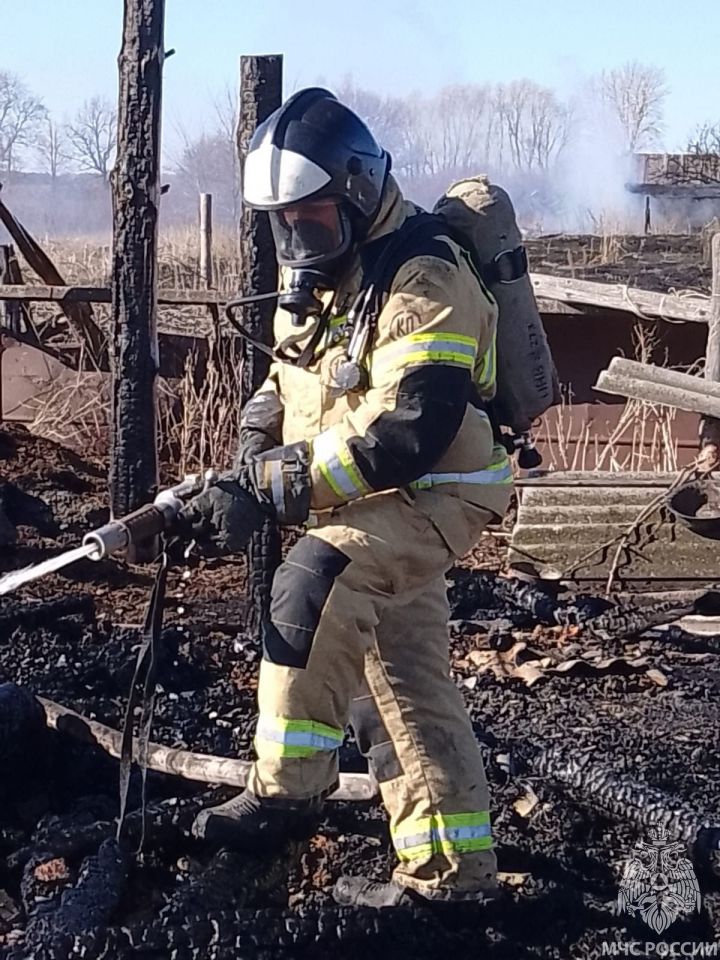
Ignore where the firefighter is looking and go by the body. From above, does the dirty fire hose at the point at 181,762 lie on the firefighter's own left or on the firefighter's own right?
on the firefighter's own right

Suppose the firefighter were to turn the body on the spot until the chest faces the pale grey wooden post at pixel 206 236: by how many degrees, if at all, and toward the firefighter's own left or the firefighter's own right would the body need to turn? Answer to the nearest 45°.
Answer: approximately 135° to the firefighter's own right

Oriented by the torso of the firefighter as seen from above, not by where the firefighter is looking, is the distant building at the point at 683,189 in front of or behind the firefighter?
behind

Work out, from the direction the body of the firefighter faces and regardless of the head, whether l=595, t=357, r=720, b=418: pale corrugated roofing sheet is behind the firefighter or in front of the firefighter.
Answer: behind

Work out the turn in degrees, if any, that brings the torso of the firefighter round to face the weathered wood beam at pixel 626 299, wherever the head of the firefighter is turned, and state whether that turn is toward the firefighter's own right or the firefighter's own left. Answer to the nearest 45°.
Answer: approximately 135° to the firefighter's own right

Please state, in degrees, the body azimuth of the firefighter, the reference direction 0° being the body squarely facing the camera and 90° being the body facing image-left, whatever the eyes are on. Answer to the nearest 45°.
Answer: approximately 45°

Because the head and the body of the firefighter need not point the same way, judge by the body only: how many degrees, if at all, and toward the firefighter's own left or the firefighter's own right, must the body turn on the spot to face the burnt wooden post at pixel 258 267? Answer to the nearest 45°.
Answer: approximately 135° to the firefighter's own right

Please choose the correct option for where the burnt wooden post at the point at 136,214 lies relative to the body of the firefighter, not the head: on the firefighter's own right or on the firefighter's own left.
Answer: on the firefighter's own right

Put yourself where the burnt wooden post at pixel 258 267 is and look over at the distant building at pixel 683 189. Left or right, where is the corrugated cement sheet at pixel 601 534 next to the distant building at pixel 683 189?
right
